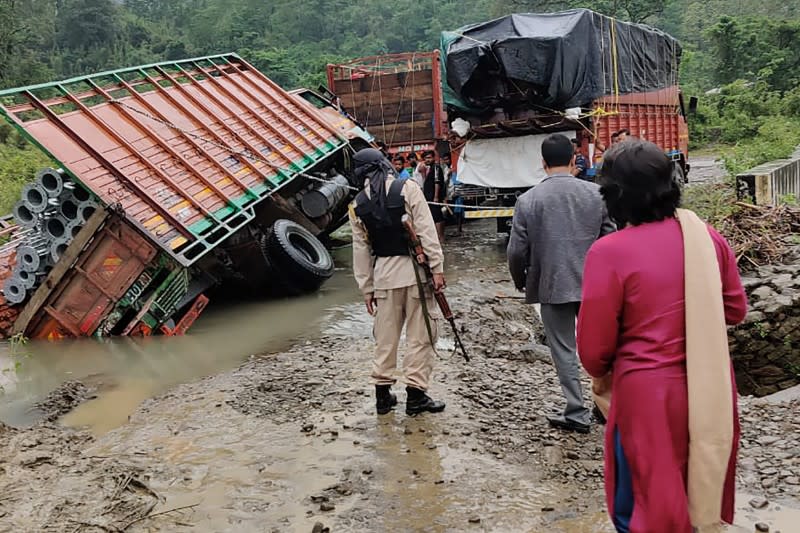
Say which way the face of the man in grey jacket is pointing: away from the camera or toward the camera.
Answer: away from the camera

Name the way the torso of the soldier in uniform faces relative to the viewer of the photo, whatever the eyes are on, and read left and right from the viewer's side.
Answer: facing away from the viewer

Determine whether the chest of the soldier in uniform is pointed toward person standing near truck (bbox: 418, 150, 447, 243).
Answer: yes

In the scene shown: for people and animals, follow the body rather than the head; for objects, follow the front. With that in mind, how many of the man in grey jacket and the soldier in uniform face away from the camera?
2

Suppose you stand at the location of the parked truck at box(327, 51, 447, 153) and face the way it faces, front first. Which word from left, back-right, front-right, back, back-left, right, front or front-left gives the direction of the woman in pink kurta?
back

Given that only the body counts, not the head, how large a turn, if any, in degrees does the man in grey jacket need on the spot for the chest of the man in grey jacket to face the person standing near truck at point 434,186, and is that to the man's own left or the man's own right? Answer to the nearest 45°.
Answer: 0° — they already face them

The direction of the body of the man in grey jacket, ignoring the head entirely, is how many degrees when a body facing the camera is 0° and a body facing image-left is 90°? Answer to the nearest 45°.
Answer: approximately 180°

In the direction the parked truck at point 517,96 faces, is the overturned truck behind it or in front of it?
behind

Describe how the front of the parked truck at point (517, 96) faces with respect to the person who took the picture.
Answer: facing away from the viewer and to the right of the viewer

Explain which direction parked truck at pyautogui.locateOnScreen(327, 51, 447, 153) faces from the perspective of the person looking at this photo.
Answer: facing away from the viewer
